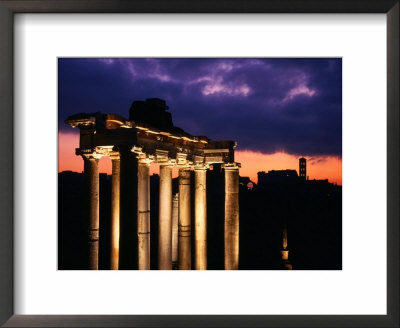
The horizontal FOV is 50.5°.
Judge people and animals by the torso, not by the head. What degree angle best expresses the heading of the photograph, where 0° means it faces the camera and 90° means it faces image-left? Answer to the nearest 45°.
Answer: approximately 0°
